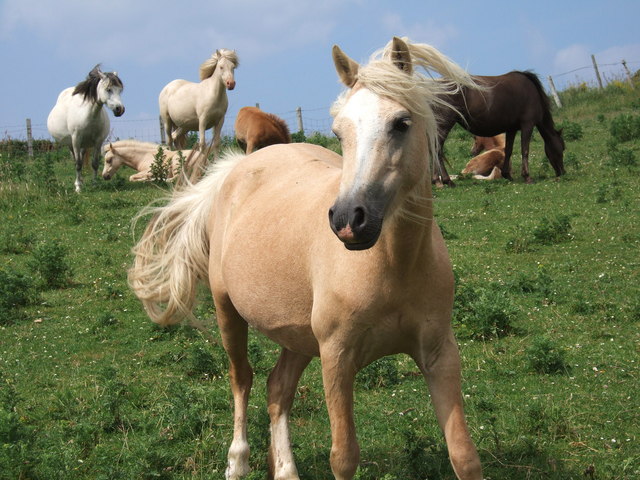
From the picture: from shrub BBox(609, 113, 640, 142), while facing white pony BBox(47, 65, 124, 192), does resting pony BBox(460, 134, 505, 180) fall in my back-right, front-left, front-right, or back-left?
front-left

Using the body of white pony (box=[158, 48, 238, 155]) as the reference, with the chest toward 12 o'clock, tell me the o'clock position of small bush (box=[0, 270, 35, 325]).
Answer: The small bush is roughly at 2 o'clock from the white pony.

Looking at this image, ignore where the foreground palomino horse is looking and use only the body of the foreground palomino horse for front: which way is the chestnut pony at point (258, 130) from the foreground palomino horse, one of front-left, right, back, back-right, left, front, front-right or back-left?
back-left

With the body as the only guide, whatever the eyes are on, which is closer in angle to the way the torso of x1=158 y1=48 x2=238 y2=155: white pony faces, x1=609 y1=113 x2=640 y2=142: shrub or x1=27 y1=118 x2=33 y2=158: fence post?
the shrub

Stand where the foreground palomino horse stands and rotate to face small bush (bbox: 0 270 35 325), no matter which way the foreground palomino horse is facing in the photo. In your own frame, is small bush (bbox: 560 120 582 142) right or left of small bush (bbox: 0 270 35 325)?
right

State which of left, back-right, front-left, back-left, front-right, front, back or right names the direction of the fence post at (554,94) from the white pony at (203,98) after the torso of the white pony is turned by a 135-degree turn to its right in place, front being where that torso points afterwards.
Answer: back-right

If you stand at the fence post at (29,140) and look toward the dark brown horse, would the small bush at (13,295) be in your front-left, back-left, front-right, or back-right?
front-right

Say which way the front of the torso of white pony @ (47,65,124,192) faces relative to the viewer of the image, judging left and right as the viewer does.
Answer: facing the viewer and to the right of the viewer

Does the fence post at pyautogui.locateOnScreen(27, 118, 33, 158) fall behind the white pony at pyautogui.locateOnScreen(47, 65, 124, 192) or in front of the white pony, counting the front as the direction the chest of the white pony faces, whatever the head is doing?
behind

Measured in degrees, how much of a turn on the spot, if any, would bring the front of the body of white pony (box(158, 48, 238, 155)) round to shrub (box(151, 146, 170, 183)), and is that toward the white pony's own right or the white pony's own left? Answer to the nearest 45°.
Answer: approximately 45° to the white pony's own right

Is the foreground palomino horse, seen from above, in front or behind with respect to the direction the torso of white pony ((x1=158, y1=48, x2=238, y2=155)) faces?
in front

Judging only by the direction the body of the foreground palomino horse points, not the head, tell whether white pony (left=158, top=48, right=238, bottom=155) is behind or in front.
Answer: behind

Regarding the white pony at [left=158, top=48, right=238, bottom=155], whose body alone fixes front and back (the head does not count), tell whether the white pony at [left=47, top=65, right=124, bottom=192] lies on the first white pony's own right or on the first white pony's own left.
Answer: on the first white pony's own right

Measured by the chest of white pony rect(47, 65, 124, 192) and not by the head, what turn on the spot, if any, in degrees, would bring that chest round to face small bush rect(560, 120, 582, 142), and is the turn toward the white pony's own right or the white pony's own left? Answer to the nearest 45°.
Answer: approximately 45° to the white pony's own left

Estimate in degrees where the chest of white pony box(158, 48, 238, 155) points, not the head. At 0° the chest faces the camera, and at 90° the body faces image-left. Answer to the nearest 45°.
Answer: approximately 315°

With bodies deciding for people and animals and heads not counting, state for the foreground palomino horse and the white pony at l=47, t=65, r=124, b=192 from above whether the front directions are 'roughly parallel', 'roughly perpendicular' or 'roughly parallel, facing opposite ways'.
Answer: roughly parallel
